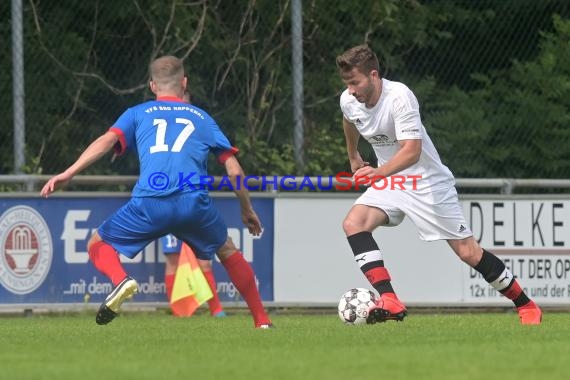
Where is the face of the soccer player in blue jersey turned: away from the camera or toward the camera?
away from the camera

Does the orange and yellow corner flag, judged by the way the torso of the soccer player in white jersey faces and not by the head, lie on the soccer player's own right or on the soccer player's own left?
on the soccer player's own right

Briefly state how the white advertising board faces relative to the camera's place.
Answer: facing the viewer

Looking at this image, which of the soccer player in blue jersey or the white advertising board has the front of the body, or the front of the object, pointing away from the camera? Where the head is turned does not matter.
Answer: the soccer player in blue jersey

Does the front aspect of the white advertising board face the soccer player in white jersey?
yes

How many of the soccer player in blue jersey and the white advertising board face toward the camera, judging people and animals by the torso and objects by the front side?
1

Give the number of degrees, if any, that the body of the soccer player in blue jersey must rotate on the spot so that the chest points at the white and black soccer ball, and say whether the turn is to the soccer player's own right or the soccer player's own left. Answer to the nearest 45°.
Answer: approximately 90° to the soccer player's own right

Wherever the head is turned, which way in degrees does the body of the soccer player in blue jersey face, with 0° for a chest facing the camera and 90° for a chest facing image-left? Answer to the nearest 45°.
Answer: approximately 180°

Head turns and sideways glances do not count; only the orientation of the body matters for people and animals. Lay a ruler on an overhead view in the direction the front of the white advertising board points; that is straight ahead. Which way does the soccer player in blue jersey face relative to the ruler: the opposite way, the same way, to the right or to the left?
the opposite way

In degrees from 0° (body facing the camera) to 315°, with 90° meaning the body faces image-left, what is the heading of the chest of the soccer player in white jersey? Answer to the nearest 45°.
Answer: approximately 45°

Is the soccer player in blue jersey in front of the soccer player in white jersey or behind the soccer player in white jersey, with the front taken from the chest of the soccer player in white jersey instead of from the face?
in front
